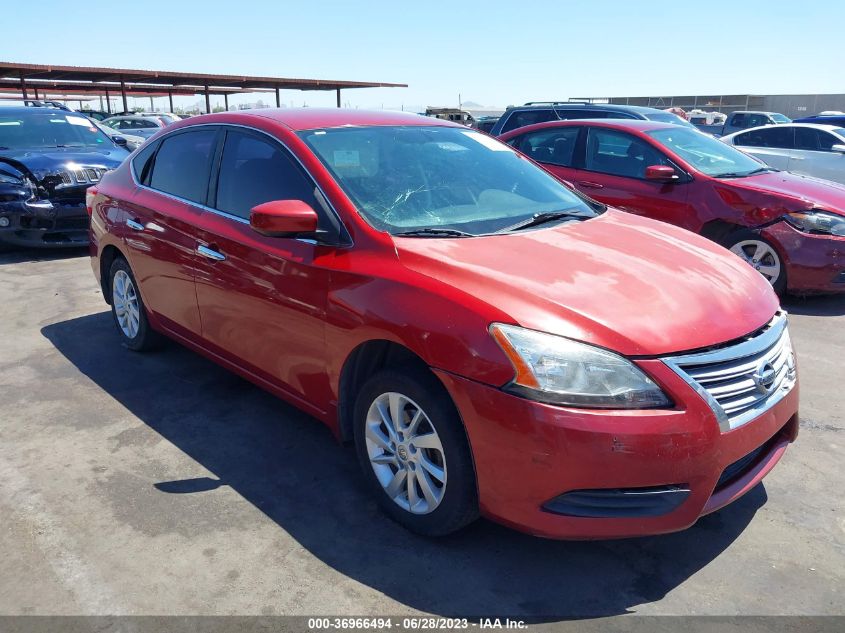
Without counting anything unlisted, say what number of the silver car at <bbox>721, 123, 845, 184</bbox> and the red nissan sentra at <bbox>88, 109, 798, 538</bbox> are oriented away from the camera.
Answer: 0

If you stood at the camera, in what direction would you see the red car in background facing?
facing the viewer and to the right of the viewer

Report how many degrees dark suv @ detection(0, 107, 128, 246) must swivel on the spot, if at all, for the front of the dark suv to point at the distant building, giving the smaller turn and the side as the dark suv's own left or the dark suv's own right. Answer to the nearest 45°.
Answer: approximately 90° to the dark suv's own left

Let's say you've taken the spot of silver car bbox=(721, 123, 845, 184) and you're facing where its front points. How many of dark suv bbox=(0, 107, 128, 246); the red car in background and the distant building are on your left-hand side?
1

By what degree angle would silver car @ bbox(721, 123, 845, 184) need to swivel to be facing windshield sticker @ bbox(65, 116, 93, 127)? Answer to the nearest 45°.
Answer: approximately 135° to its right

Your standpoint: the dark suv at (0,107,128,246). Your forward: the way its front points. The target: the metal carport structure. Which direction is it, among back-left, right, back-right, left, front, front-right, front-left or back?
back-left

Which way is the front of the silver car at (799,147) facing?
to the viewer's right

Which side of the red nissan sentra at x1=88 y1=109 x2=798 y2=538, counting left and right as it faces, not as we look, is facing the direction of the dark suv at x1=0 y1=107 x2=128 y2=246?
back

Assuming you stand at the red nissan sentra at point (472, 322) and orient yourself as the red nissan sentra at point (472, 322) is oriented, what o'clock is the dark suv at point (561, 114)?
The dark suv is roughly at 8 o'clock from the red nissan sentra.
